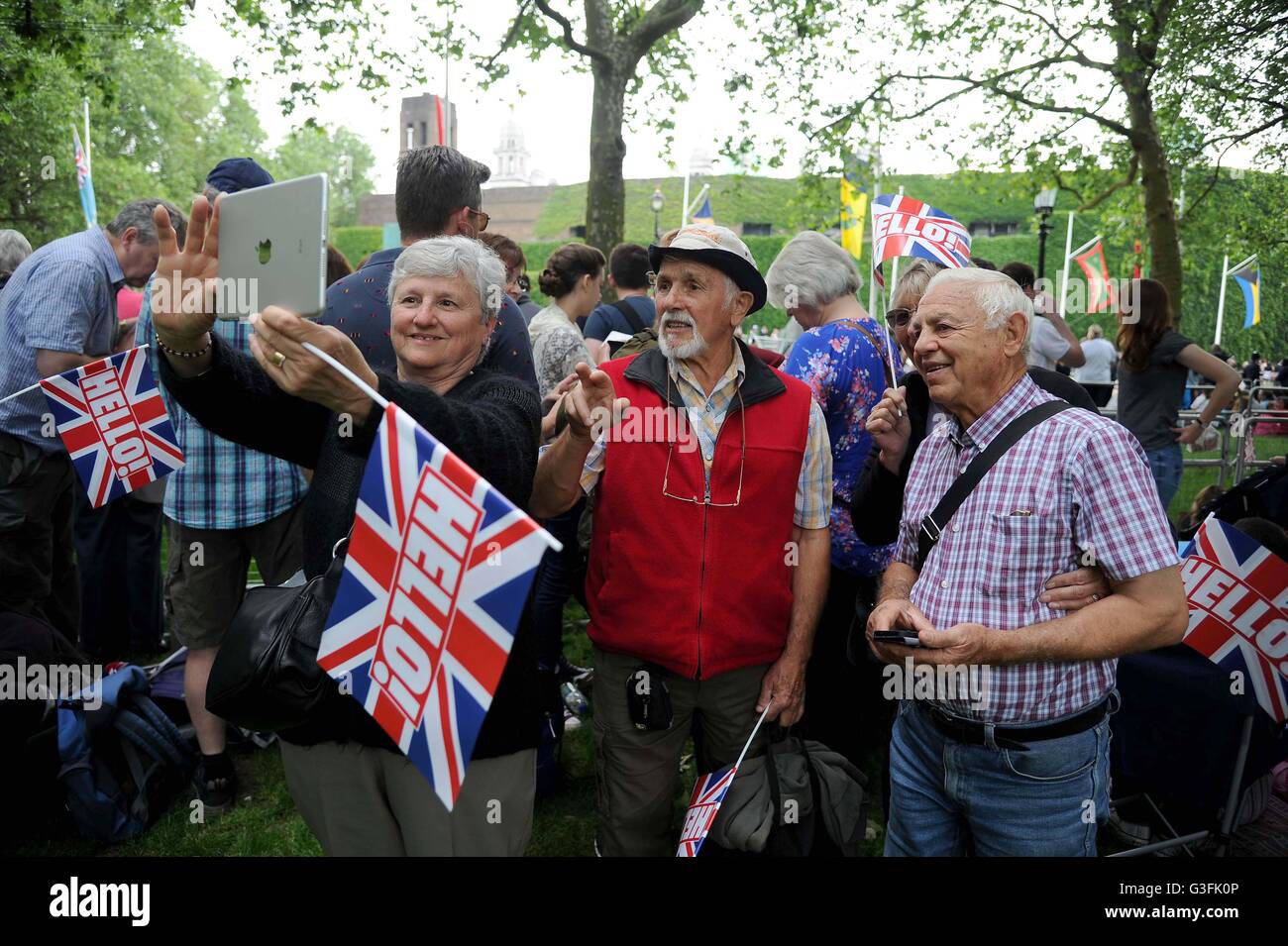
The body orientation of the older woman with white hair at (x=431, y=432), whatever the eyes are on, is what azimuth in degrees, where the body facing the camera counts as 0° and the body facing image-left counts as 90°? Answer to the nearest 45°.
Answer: approximately 45°

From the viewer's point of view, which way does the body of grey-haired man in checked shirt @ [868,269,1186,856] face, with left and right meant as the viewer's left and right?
facing the viewer and to the left of the viewer

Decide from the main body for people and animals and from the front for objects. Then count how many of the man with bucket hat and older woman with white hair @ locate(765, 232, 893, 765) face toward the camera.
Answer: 1

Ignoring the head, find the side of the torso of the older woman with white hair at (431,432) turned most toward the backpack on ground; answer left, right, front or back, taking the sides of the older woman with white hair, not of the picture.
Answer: right

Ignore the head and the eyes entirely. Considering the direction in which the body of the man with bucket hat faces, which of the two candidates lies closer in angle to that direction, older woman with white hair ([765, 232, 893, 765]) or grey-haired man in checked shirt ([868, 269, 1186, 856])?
the grey-haired man in checked shirt

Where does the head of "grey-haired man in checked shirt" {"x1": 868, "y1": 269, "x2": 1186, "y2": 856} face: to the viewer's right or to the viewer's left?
to the viewer's left

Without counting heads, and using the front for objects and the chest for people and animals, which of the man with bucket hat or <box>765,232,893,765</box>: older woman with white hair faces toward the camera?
the man with bucket hat

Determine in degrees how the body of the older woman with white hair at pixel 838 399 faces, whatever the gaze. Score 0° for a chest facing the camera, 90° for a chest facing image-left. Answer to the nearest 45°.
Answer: approximately 135°

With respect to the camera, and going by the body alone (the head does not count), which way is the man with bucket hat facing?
toward the camera

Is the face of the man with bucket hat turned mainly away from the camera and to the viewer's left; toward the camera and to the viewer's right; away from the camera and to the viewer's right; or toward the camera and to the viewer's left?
toward the camera and to the viewer's left
